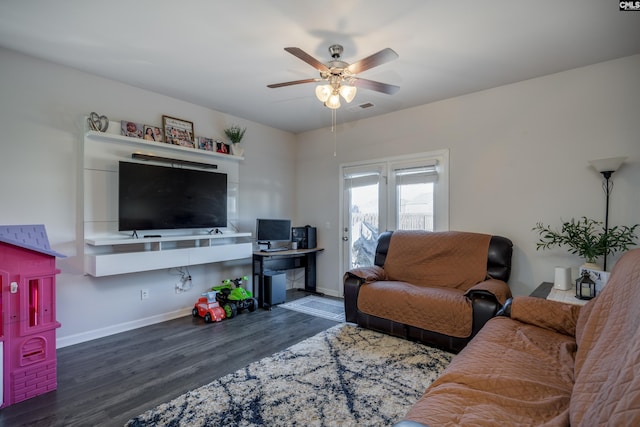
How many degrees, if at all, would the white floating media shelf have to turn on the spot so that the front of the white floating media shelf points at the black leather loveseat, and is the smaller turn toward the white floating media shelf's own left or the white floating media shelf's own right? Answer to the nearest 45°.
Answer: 0° — it already faces it

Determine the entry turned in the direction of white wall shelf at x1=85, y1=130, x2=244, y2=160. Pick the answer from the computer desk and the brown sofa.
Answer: the brown sofa

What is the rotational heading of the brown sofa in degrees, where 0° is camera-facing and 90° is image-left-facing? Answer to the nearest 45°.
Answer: approximately 90°

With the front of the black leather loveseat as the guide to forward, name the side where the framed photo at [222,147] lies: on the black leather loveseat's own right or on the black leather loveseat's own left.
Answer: on the black leather loveseat's own right

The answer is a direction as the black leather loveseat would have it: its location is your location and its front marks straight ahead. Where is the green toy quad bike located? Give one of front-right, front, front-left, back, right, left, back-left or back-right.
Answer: front-right
